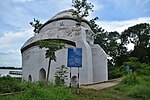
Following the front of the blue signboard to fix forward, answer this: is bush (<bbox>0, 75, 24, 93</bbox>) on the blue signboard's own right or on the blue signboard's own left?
on the blue signboard's own right

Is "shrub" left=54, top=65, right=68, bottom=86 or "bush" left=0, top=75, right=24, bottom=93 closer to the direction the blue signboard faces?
the bush

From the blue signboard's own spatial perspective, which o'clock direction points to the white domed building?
The white domed building is roughly at 6 o'clock from the blue signboard.

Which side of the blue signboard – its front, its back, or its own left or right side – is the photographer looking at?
front
